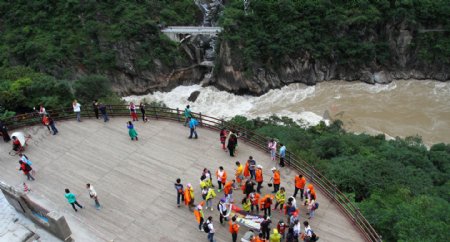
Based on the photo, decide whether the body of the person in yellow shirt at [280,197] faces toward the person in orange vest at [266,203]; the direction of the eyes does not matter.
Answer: yes

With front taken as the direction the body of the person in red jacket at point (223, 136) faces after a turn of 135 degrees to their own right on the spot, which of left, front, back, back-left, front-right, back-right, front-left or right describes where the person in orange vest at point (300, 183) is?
front

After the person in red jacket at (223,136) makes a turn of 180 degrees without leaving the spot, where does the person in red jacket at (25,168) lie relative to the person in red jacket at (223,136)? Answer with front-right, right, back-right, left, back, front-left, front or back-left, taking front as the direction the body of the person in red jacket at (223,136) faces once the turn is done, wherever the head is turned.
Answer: right

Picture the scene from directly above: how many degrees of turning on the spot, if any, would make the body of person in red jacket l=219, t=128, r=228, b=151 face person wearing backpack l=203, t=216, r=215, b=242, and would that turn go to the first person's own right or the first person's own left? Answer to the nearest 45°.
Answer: approximately 180°

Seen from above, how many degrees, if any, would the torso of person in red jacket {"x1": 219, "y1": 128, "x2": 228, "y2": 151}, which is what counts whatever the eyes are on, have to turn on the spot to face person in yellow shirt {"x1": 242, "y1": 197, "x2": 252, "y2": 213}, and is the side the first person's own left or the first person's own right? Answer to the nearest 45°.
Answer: approximately 180°

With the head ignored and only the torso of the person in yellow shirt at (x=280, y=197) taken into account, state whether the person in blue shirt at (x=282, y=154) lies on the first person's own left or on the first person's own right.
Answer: on the first person's own right

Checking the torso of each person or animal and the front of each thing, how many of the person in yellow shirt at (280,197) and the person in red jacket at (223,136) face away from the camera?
1

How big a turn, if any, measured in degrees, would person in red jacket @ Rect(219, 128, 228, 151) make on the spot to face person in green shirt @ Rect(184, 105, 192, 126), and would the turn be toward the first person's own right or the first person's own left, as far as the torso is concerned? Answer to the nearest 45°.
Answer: approximately 45° to the first person's own left

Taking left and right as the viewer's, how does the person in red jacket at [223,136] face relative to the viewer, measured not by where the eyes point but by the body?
facing away from the viewer
